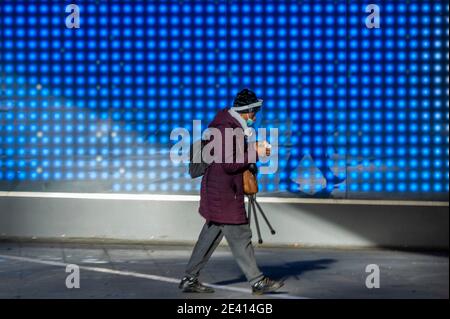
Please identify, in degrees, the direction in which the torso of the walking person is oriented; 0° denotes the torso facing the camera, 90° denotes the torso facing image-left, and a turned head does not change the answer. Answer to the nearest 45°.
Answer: approximately 270°
